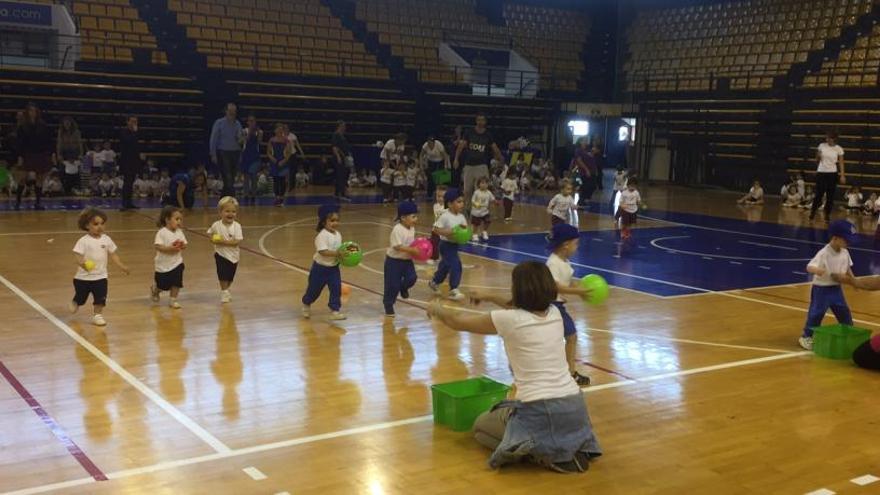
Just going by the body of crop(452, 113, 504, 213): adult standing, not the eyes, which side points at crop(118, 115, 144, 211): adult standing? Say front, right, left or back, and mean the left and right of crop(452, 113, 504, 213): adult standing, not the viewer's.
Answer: right

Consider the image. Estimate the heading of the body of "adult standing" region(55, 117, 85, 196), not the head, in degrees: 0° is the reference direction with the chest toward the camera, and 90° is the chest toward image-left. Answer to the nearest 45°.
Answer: approximately 0°

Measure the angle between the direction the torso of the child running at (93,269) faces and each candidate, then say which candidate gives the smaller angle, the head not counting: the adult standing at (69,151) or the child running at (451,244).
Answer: the child running

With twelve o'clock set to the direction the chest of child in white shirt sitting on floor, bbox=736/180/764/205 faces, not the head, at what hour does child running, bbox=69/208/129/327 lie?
The child running is roughly at 11 o'clock from the child in white shirt sitting on floor.

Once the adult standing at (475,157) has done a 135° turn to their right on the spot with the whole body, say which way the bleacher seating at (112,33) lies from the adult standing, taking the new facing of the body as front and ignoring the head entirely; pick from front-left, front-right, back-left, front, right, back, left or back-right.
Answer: front

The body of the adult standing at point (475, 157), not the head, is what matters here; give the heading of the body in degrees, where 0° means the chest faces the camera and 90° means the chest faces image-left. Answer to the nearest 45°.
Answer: approximately 0°

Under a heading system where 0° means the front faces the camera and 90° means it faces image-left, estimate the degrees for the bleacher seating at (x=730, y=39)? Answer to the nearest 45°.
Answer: approximately 45°

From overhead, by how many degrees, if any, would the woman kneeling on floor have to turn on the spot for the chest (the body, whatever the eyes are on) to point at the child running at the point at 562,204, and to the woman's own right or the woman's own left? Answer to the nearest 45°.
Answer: approximately 45° to the woman's own right
